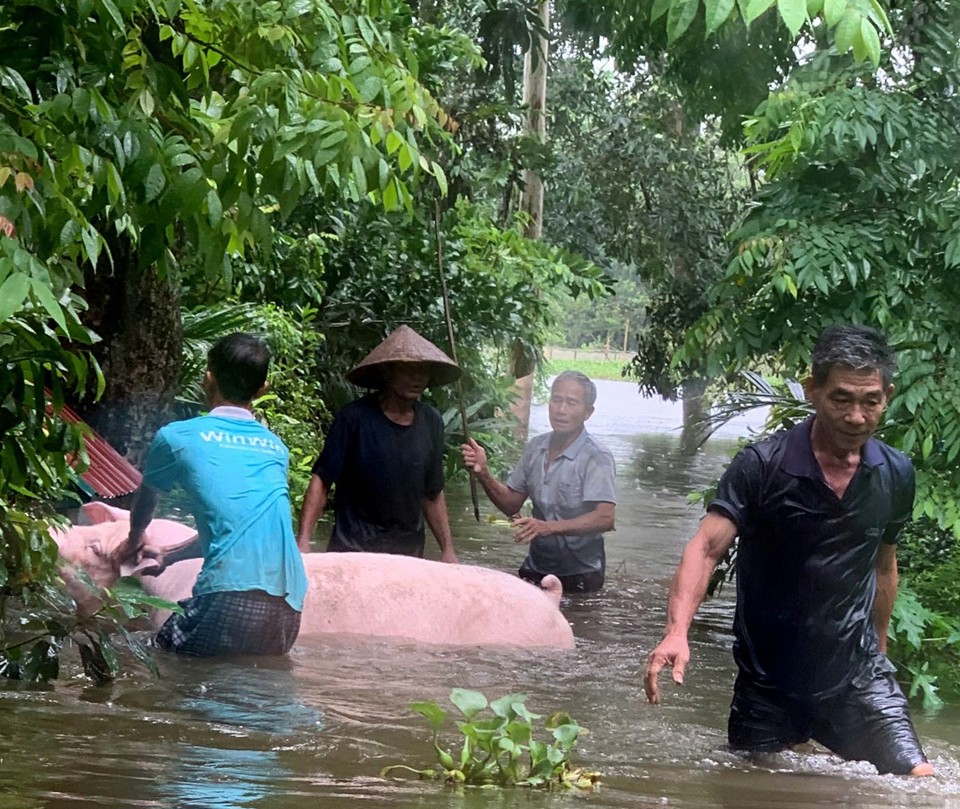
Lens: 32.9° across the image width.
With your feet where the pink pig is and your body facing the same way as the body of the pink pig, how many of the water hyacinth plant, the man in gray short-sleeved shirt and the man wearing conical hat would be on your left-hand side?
1

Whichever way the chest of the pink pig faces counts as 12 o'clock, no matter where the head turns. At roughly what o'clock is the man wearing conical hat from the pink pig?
The man wearing conical hat is roughly at 3 o'clock from the pink pig.

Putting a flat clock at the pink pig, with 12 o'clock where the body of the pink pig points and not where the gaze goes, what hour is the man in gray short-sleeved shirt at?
The man in gray short-sleeved shirt is roughly at 4 o'clock from the pink pig.

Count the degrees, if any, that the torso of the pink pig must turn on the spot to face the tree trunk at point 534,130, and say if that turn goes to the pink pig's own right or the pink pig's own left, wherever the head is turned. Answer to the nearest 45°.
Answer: approximately 90° to the pink pig's own right

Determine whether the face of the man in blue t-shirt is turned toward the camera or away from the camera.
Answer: away from the camera

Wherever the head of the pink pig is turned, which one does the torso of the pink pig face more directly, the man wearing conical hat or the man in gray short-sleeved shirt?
the man wearing conical hat

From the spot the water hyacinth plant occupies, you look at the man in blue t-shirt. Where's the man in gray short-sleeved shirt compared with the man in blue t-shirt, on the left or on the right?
right

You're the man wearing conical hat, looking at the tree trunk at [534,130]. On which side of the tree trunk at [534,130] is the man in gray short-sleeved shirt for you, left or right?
right

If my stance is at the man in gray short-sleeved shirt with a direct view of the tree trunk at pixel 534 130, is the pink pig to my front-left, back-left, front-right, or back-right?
back-left

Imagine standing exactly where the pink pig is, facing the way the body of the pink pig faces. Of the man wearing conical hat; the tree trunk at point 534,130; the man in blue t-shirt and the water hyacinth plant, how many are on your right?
2

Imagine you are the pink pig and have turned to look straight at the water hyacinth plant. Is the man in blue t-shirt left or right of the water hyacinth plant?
right

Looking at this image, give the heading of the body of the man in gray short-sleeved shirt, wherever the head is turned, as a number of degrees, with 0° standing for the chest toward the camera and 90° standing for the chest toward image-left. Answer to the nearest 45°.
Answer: approximately 45°

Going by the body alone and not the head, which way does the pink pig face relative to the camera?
to the viewer's left

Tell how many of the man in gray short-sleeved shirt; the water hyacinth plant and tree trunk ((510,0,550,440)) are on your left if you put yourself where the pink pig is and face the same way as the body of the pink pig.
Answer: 1
